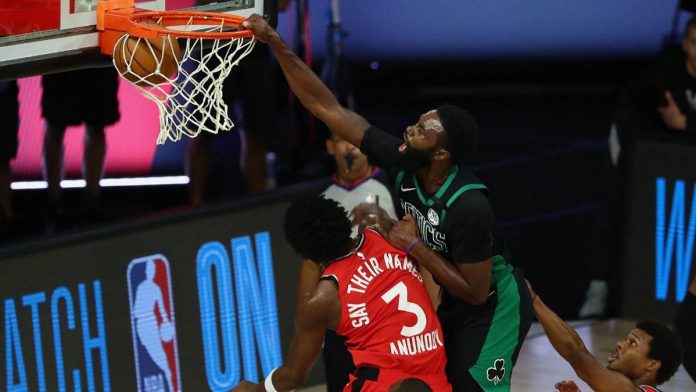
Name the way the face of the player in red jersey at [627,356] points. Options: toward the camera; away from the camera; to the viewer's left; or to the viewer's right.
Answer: to the viewer's left

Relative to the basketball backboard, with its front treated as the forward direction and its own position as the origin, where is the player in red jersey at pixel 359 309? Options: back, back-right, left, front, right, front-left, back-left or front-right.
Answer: front

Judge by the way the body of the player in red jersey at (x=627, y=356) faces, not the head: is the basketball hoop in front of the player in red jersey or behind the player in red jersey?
in front

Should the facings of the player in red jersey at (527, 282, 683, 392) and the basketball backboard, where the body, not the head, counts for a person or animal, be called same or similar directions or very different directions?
very different directions

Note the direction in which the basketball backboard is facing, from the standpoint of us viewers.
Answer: facing the viewer and to the right of the viewer

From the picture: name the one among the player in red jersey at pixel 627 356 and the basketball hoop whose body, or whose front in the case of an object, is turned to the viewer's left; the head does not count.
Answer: the player in red jersey

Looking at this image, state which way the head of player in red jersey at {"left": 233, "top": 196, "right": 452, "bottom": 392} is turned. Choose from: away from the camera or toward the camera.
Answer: away from the camera
